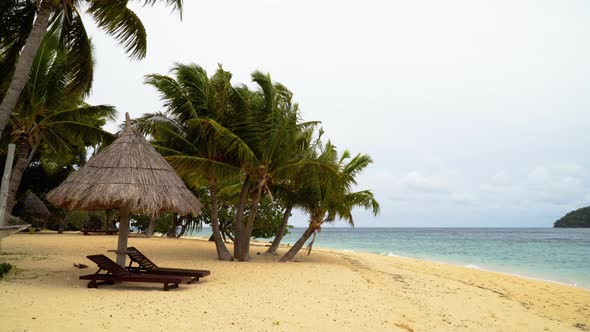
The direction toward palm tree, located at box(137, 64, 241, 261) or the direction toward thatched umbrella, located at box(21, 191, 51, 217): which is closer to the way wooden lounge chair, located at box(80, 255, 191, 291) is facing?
the palm tree

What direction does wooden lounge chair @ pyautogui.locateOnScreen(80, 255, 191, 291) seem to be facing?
to the viewer's right

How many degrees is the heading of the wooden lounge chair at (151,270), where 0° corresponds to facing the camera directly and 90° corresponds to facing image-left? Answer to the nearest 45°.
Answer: approximately 270°

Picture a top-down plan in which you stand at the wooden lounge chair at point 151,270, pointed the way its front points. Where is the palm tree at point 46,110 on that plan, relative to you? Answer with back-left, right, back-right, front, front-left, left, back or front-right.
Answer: back-left

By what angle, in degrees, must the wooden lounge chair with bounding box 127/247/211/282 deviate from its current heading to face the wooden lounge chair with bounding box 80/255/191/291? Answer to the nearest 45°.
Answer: approximately 135° to its right

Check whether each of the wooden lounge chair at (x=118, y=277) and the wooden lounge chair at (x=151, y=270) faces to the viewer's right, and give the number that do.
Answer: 2

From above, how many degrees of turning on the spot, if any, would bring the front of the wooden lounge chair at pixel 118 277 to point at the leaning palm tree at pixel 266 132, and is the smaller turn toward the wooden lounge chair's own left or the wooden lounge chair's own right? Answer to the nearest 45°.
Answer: approximately 45° to the wooden lounge chair's own left

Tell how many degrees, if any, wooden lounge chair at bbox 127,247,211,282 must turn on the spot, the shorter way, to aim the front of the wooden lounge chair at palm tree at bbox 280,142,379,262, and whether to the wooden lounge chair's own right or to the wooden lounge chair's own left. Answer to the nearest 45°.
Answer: approximately 45° to the wooden lounge chair's own left

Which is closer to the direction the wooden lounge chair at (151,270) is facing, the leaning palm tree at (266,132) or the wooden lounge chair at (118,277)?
the leaning palm tree
